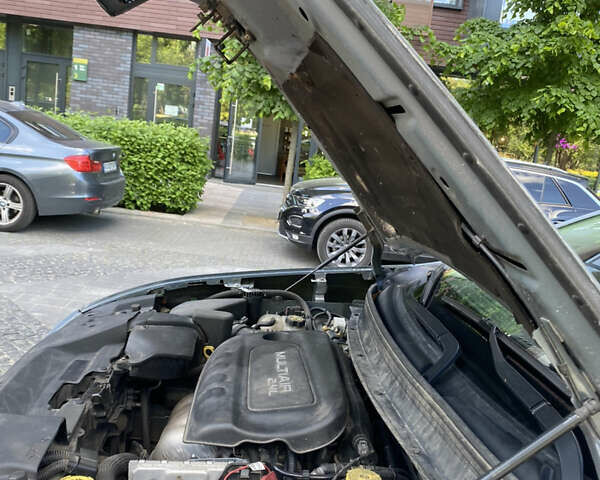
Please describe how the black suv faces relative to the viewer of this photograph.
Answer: facing to the left of the viewer

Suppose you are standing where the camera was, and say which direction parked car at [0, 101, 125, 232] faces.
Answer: facing away from the viewer and to the left of the viewer

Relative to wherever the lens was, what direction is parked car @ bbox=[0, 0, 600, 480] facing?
facing to the left of the viewer

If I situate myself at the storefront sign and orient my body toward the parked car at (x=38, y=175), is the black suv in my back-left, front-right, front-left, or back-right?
front-left

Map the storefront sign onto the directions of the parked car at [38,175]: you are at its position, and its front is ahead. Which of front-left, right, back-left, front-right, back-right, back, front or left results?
front-right

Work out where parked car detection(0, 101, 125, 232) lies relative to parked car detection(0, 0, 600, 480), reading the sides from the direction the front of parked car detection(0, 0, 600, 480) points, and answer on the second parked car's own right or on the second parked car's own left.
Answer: on the second parked car's own right

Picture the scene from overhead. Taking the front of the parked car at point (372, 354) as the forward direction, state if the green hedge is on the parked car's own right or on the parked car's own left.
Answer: on the parked car's own right

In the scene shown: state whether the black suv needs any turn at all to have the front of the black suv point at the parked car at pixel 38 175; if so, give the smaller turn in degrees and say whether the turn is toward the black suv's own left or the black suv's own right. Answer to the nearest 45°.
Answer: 0° — it already faces it

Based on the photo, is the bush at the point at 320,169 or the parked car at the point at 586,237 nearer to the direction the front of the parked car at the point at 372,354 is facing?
the bush

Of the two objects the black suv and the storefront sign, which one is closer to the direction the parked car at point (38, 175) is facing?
the storefront sign

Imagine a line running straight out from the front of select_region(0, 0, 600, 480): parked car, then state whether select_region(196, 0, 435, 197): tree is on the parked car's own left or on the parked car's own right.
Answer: on the parked car's own right
